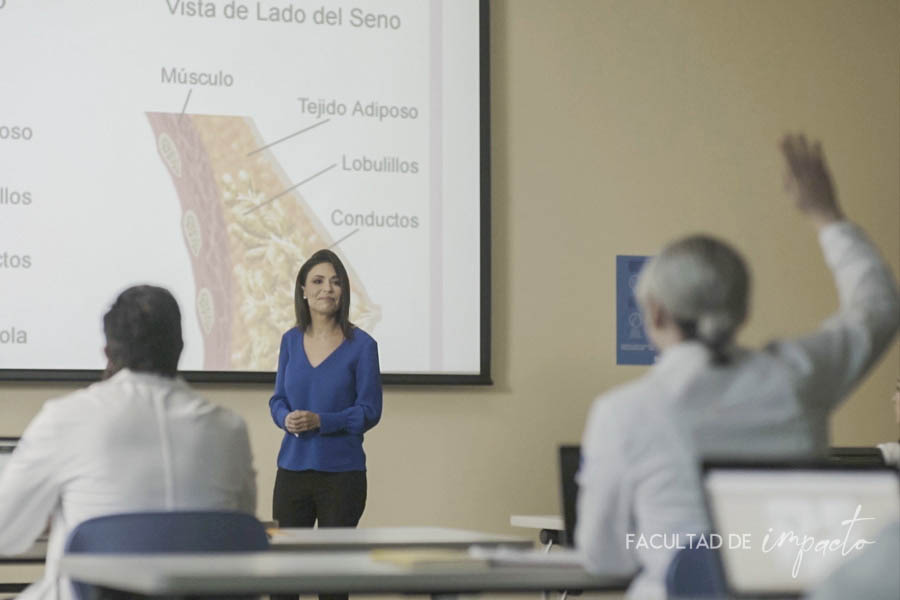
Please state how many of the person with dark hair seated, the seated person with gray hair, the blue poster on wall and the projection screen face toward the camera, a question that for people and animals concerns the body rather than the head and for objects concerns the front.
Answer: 2

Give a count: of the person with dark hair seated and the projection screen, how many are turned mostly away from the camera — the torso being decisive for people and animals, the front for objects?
1

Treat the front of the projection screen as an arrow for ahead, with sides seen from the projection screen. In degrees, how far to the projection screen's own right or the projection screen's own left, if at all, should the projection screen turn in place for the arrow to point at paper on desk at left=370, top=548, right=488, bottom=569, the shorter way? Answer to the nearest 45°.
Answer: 0° — it already faces it

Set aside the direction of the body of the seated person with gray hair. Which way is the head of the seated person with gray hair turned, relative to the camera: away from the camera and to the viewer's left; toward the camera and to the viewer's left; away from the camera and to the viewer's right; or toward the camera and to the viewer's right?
away from the camera and to the viewer's left

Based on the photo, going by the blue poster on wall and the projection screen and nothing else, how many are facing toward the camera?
2

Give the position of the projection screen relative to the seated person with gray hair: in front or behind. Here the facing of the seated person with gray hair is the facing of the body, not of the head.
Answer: in front

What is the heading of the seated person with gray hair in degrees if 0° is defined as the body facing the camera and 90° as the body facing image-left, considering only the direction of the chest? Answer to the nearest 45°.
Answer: approximately 135°

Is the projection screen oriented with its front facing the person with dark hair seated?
yes

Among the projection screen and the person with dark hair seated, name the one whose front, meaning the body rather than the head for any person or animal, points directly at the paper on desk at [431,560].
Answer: the projection screen

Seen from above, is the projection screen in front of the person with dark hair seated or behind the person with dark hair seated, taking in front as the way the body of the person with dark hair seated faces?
in front

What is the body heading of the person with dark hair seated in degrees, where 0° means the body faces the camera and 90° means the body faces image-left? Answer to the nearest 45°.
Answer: approximately 180°

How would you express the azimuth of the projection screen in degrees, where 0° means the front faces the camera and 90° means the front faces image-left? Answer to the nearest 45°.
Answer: approximately 0°

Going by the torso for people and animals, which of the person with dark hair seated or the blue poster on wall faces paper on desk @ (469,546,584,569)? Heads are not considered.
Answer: the blue poster on wall

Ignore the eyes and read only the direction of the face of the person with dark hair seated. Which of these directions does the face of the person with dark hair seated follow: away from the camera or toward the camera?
away from the camera

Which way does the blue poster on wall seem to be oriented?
toward the camera

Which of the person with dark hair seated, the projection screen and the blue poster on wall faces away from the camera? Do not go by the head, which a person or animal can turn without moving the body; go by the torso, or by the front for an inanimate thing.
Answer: the person with dark hair seated

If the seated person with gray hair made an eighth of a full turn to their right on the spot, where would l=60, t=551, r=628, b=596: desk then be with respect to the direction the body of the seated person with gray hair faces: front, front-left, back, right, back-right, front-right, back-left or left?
left
